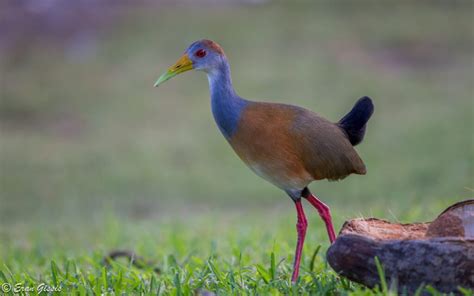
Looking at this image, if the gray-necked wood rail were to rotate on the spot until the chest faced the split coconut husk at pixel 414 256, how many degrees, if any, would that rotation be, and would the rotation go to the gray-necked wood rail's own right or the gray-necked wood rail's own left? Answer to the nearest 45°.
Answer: approximately 135° to the gray-necked wood rail's own left

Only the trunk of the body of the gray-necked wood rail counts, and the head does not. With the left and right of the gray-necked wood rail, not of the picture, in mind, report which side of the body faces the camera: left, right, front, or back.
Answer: left
